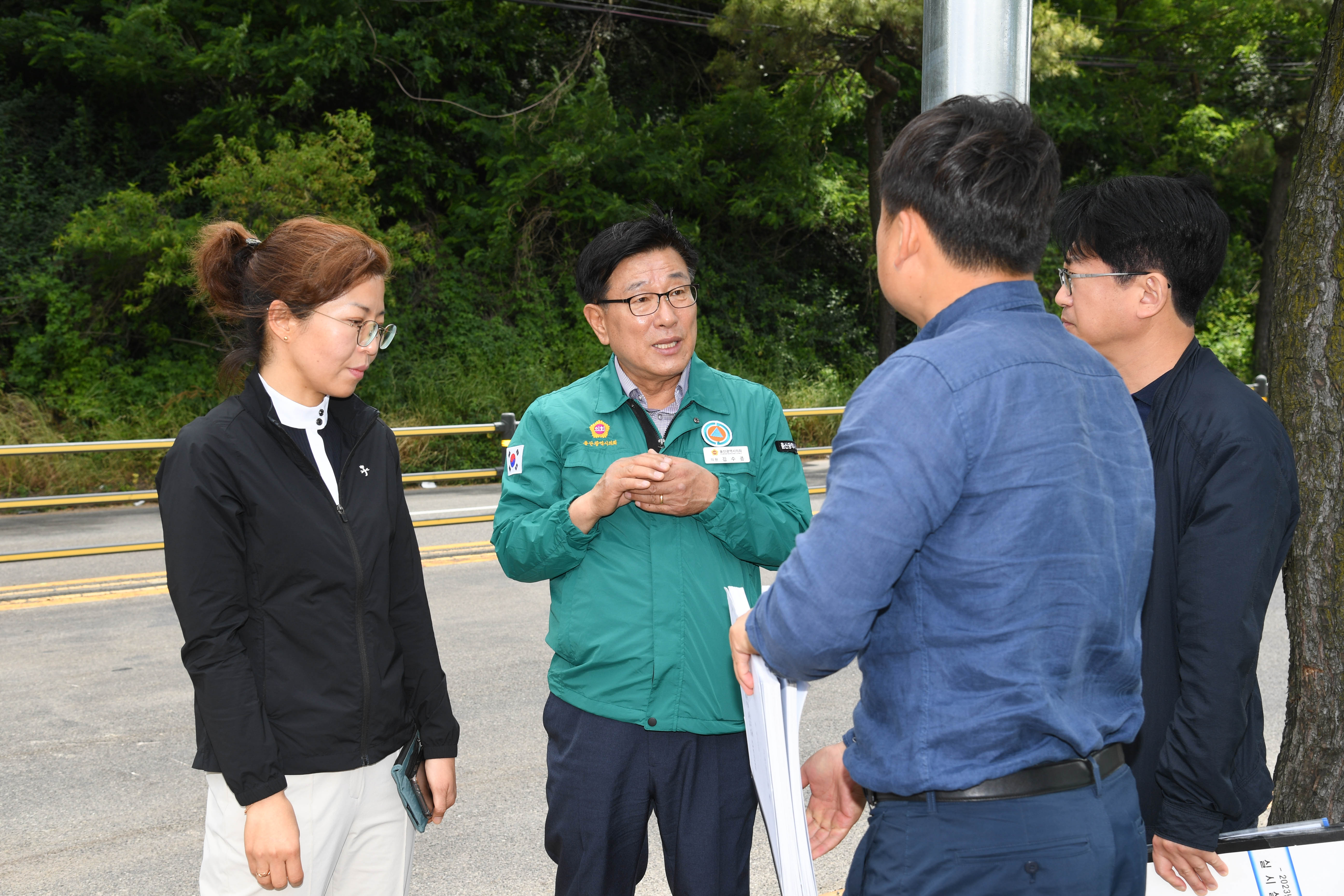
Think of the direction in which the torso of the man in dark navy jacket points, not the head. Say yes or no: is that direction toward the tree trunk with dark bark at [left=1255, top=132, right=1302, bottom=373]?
no

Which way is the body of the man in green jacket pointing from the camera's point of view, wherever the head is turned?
toward the camera

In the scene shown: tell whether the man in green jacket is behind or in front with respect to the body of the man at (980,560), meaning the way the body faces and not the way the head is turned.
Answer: in front

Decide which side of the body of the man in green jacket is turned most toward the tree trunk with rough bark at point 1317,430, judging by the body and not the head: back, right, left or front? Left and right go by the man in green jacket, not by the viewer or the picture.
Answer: left

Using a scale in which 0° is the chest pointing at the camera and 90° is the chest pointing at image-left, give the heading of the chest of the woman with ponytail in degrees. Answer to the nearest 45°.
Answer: approximately 315°

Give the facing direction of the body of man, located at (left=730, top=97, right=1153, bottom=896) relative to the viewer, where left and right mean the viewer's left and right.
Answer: facing away from the viewer and to the left of the viewer

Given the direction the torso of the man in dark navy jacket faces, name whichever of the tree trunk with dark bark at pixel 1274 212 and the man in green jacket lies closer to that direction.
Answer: the man in green jacket

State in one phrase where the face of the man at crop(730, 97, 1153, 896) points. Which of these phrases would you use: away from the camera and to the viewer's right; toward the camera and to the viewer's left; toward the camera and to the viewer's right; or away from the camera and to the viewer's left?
away from the camera and to the viewer's left

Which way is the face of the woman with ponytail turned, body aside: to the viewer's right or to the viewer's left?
to the viewer's right

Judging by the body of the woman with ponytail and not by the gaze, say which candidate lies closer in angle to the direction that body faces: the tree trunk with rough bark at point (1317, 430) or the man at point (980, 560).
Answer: the man

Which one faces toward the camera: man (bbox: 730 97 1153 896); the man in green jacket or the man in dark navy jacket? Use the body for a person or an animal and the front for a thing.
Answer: the man in green jacket

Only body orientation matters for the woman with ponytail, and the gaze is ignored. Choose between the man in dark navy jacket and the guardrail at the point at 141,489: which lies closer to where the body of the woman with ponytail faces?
the man in dark navy jacket

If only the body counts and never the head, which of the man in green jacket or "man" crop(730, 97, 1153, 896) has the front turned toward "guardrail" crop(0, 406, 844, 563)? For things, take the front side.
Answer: the man

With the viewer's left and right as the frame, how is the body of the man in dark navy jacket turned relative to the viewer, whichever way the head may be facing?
facing to the left of the viewer
